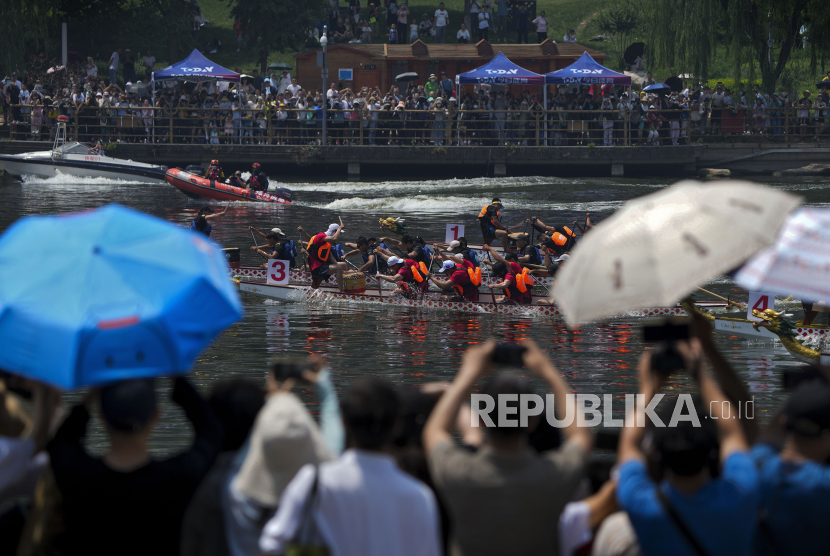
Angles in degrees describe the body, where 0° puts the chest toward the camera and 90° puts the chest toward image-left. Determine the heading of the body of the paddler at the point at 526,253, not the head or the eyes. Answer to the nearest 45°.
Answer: approximately 90°

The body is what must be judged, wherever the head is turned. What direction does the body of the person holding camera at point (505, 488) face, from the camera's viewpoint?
away from the camera

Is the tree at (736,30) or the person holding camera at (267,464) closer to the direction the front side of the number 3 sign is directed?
the person holding camera

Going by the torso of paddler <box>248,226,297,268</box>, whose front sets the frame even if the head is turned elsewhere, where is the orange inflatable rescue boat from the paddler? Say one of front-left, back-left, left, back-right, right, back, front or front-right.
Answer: right

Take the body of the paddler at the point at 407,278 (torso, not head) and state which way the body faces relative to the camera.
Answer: to the viewer's left

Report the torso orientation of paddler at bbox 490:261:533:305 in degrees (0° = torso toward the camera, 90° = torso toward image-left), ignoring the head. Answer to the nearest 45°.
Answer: approximately 90°

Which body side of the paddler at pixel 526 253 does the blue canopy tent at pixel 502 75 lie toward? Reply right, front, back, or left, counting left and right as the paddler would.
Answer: right

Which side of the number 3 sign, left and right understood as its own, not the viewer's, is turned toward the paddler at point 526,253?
left

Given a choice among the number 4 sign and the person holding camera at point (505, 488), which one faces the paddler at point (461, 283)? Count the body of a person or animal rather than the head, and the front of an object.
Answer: the person holding camera

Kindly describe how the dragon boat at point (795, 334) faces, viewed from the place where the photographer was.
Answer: facing to the left of the viewer

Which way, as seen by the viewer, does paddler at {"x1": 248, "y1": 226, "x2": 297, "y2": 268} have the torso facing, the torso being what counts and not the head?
to the viewer's left

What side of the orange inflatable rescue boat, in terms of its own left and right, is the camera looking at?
left

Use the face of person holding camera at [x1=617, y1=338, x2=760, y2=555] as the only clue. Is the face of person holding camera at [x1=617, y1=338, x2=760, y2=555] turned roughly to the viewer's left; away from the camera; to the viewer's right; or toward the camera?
away from the camera

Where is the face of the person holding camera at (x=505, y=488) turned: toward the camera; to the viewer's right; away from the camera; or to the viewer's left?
away from the camera
